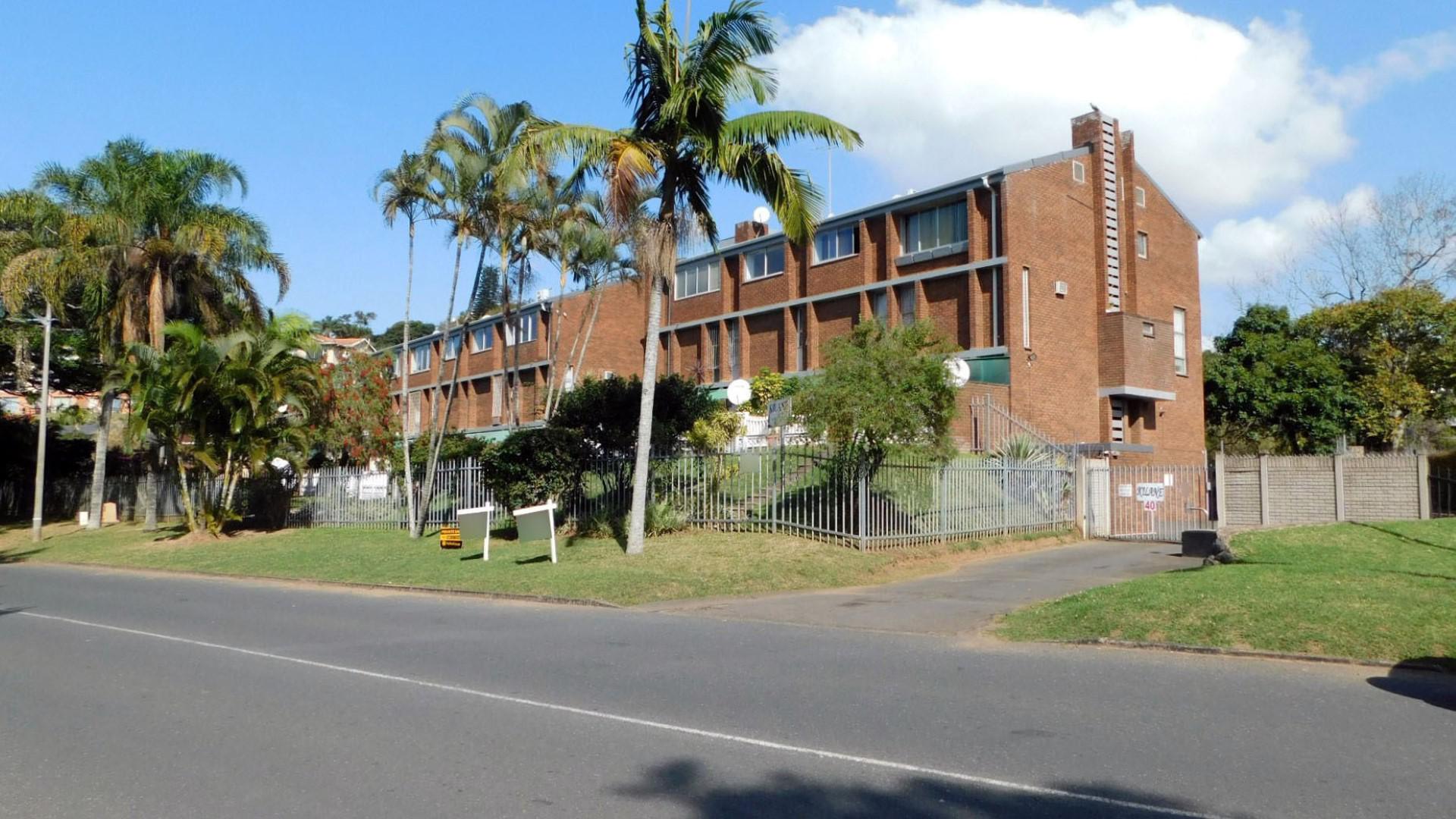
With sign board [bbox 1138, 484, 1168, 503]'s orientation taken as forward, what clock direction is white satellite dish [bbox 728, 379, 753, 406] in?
The white satellite dish is roughly at 4 o'clock from the sign board.

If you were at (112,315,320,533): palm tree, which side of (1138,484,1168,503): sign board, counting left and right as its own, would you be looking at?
right

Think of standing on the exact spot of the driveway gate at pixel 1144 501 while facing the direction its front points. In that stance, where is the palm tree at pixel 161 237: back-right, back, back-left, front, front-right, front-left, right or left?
right

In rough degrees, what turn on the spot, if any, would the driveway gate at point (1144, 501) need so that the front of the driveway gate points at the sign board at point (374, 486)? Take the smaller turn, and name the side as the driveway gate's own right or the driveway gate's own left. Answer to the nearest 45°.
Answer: approximately 90° to the driveway gate's own right

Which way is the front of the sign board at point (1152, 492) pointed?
toward the camera

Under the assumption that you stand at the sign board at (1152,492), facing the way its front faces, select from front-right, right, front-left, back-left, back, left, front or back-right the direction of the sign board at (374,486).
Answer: right

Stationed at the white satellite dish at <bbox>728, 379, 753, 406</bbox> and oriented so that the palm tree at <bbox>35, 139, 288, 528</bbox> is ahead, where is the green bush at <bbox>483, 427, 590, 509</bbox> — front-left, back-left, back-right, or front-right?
front-left

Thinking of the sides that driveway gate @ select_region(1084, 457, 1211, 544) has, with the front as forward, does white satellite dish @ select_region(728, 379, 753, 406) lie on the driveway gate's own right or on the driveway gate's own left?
on the driveway gate's own right

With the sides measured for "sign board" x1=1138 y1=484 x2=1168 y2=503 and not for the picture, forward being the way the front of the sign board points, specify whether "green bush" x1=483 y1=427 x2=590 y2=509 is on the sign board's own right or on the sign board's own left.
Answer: on the sign board's own right

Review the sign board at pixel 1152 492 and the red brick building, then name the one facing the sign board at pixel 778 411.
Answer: the red brick building

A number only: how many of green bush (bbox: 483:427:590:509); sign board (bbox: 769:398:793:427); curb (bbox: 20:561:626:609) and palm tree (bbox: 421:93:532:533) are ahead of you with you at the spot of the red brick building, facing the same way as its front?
4

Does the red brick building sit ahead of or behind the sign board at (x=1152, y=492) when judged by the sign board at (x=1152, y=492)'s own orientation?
behind

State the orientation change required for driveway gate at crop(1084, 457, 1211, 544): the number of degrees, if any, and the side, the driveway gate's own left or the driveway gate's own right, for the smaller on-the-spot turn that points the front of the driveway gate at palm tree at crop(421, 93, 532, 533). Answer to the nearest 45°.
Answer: approximately 45° to the driveway gate's own right

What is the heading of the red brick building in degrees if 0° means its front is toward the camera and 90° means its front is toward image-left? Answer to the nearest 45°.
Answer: approximately 45°
